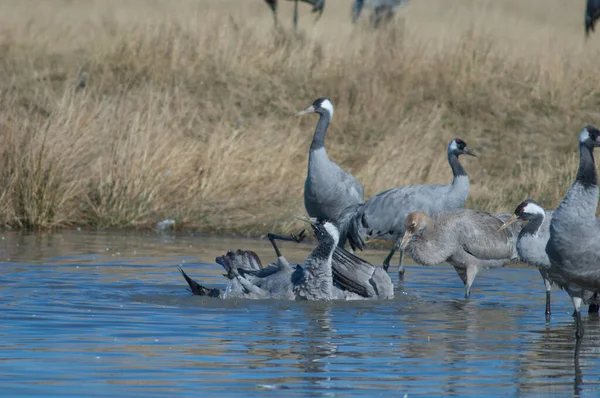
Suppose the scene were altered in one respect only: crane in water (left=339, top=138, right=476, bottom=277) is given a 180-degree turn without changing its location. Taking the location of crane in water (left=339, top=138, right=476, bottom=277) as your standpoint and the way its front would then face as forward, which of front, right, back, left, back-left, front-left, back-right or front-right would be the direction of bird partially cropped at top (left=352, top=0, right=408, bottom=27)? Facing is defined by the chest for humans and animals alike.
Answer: right

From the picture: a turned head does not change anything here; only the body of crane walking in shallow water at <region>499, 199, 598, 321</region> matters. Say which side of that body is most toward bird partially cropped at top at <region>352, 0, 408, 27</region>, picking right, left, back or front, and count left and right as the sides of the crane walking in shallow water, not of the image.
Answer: right

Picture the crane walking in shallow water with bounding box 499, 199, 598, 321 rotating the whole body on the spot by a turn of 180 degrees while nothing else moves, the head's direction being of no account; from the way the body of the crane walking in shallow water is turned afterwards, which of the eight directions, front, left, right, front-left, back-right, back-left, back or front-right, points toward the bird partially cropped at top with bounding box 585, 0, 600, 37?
left

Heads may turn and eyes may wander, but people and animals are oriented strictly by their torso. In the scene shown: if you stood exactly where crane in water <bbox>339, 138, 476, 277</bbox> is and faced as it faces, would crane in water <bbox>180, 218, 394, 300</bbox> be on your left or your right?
on your right

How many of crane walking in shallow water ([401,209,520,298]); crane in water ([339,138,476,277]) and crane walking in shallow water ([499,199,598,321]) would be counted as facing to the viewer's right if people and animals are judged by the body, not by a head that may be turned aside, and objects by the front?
1

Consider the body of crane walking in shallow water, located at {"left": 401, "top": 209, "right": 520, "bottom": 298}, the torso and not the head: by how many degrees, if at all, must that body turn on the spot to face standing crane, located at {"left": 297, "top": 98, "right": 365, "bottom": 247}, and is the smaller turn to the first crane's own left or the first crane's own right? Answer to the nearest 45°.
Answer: approximately 45° to the first crane's own right

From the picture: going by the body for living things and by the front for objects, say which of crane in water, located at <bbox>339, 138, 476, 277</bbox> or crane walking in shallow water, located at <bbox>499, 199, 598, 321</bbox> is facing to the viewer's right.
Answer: the crane in water

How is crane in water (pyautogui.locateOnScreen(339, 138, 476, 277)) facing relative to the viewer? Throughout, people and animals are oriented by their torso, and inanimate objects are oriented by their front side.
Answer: to the viewer's right

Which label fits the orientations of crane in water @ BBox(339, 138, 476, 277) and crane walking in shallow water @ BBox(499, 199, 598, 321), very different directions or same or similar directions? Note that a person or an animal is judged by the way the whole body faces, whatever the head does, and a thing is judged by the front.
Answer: very different directions

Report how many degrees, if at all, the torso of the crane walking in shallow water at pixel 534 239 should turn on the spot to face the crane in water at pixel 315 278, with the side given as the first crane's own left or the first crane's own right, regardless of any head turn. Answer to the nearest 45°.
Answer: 0° — it already faces it

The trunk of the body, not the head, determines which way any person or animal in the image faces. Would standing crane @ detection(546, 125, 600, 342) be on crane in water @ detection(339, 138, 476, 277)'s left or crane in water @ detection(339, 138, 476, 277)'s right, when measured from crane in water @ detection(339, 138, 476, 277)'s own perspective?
on its right

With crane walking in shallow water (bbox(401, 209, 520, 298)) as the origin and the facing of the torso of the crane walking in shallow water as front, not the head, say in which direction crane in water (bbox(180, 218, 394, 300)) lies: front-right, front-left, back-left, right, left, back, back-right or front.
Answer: front-left

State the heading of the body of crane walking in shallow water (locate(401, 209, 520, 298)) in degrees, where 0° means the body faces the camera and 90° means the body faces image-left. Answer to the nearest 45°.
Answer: approximately 90°

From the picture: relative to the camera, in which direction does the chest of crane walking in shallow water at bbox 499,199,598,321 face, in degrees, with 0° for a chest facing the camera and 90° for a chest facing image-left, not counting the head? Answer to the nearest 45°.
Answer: approximately 90°

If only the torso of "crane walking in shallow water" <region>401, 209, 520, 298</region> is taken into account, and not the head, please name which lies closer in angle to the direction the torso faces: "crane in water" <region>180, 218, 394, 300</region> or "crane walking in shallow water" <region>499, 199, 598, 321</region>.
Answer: the crane in water

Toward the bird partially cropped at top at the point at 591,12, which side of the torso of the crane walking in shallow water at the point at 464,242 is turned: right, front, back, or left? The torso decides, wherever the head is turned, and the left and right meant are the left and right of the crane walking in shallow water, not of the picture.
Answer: right

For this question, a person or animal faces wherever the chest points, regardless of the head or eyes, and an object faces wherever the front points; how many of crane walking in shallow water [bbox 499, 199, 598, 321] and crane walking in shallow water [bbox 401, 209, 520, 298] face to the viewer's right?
0
